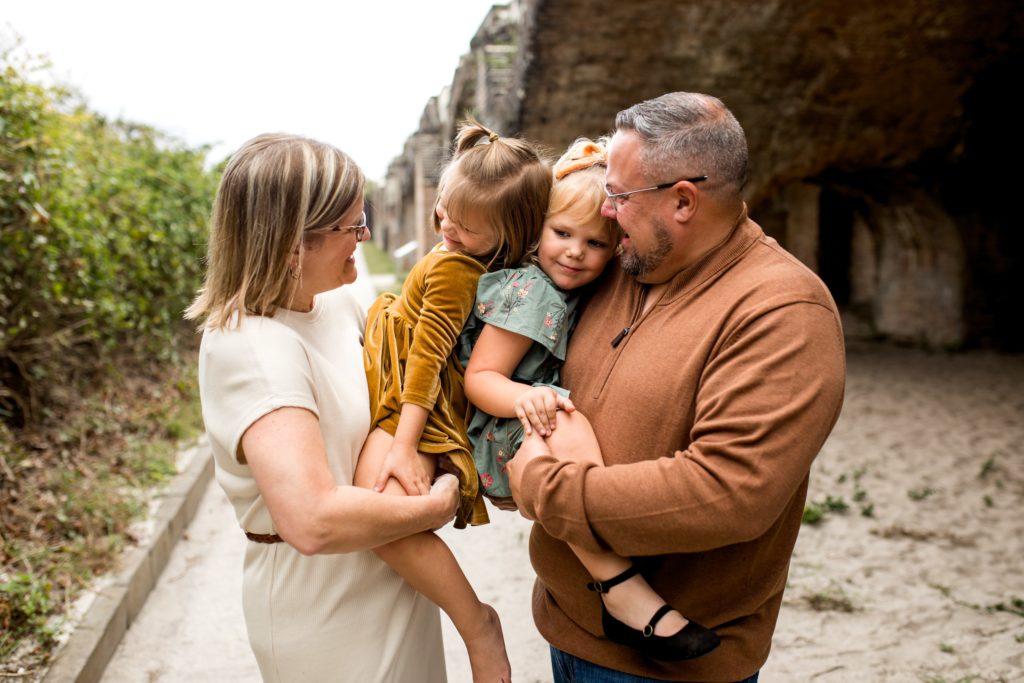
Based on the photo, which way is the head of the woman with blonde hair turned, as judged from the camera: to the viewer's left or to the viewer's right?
to the viewer's right

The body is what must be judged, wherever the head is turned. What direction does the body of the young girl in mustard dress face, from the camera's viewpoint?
to the viewer's left

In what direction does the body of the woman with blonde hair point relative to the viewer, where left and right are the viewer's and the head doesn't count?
facing to the right of the viewer

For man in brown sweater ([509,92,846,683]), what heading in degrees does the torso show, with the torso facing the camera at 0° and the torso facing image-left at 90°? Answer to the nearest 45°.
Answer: approximately 45°

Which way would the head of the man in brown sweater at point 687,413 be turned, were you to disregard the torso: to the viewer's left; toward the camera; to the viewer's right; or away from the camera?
to the viewer's left

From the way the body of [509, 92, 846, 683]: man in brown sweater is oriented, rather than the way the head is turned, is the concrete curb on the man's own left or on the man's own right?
on the man's own right
